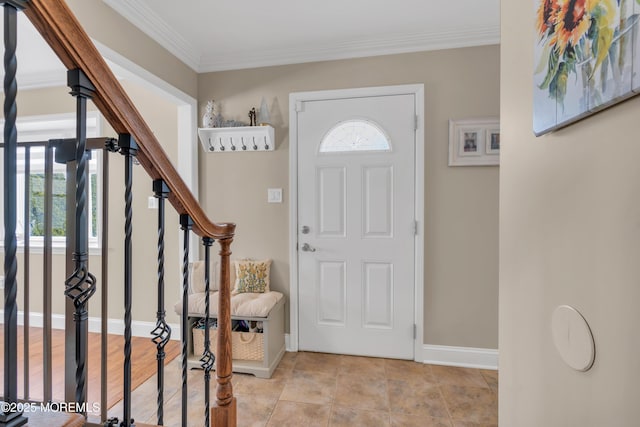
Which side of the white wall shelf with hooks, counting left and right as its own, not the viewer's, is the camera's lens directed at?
front

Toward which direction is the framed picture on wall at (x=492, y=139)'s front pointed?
toward the camera

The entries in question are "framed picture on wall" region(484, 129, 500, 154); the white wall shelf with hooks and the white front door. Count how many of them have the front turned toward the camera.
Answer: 3

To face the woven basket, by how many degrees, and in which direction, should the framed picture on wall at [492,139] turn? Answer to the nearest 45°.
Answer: approximately 45° to its right

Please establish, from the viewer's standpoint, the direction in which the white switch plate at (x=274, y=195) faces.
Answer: facing the viewer

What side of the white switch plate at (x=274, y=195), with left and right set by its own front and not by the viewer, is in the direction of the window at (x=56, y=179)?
right

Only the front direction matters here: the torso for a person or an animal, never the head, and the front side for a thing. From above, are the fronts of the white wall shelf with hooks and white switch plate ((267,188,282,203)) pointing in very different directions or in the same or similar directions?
same or similar directions

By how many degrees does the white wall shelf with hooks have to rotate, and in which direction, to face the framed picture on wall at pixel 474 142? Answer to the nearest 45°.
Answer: approximately 45° to its left

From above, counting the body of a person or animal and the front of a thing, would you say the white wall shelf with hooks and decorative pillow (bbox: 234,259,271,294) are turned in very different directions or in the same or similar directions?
same or similar directions

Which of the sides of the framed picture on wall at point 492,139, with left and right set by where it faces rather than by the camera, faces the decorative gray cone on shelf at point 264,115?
right

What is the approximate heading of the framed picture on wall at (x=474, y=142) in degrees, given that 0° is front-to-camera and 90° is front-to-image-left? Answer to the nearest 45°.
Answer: approximately 0°

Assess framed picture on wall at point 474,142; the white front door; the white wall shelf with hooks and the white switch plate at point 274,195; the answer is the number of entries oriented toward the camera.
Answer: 4
